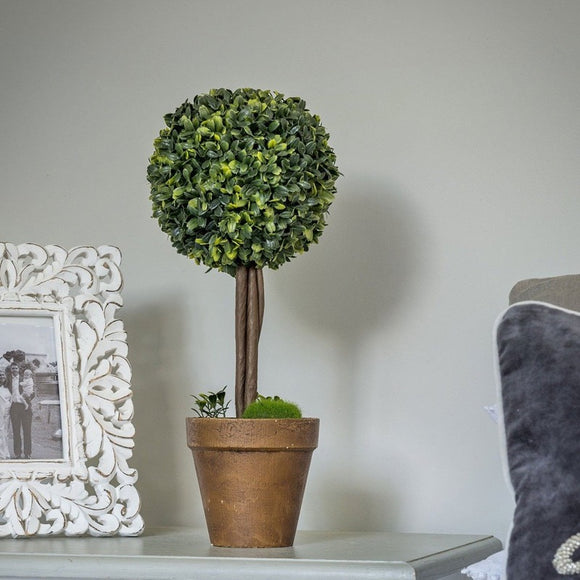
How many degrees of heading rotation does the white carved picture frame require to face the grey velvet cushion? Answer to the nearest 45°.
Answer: approximately 45° to its left

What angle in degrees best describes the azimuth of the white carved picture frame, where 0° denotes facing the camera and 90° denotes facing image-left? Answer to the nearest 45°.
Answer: approximately 0°
